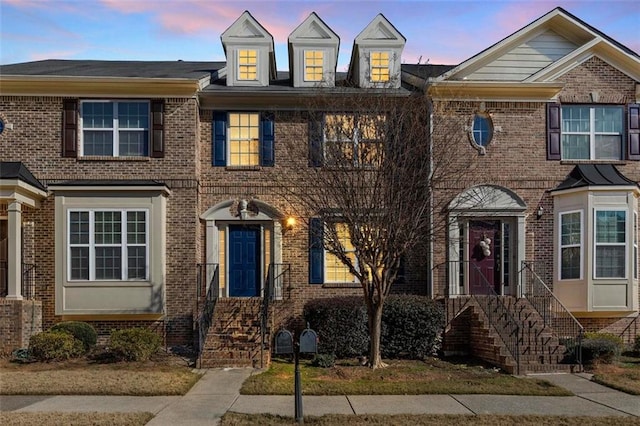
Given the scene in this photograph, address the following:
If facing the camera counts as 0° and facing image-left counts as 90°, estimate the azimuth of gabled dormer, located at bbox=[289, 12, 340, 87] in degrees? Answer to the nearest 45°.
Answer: approximately 0°

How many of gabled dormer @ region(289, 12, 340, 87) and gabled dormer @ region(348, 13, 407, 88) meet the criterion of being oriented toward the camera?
2

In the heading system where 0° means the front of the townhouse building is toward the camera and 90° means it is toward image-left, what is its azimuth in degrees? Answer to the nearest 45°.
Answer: approximately 0°

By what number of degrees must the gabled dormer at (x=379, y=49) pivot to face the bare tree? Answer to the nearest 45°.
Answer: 0° — it already faces it

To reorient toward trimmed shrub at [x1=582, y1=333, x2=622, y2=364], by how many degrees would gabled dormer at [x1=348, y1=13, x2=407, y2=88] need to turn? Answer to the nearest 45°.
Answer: approximately 45° to its left
